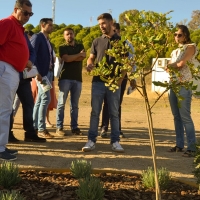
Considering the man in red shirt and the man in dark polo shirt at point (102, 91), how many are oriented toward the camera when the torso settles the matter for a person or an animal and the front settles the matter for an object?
1

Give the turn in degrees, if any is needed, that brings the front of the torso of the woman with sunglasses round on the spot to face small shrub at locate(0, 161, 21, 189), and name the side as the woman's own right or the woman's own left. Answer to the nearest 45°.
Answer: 0° — they already face it

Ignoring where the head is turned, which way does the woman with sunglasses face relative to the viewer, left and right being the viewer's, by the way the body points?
facing the viewer and to the left of the viewer

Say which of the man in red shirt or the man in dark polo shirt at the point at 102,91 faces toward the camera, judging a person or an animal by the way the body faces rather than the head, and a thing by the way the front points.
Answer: the man in dark polo shirt

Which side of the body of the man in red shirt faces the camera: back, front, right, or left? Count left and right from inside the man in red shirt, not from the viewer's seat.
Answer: right

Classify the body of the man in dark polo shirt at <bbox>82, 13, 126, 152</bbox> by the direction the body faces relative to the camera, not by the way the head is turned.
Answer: toward the camera

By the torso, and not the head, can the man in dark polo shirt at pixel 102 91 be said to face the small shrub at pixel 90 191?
yes

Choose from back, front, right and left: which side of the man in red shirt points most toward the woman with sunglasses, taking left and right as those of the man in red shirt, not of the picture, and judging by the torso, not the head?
front

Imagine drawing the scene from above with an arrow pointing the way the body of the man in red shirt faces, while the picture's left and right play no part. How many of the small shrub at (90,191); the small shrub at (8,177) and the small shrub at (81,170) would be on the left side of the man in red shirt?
0

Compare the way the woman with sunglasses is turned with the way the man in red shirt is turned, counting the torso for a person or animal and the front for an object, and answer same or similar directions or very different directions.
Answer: very different directions

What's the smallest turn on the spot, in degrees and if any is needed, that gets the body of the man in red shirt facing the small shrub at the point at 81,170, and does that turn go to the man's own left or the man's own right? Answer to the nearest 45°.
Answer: approximately 45° to the man's own right

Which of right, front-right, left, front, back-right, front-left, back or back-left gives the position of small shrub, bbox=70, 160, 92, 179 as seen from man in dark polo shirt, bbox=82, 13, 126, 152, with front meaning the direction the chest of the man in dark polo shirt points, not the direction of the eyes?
front

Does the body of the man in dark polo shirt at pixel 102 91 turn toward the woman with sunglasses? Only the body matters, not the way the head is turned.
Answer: no

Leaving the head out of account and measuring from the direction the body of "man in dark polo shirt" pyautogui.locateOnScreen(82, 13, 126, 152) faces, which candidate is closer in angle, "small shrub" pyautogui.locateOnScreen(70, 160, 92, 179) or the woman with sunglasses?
the small shrub

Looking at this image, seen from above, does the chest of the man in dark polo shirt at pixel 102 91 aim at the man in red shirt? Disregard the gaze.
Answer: no

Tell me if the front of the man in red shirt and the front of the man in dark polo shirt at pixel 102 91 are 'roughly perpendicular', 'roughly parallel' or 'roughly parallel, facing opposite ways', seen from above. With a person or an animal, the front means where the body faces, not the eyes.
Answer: roughly perpendicular

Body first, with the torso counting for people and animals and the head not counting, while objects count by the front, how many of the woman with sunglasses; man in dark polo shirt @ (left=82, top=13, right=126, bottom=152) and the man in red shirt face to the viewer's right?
1
